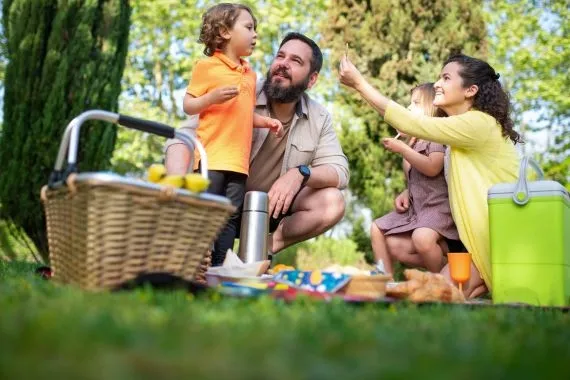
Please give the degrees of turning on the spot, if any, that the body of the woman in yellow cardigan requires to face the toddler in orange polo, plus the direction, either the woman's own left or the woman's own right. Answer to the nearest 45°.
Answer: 0° — they already face them

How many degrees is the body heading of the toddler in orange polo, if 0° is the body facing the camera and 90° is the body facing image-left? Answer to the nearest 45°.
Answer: approximately 315°

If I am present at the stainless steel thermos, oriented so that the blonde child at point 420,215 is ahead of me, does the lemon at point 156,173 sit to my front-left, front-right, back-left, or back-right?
back-right

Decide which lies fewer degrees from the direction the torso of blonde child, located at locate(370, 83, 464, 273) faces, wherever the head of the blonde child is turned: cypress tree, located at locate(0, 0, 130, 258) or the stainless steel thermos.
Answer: the stainless steel thermos

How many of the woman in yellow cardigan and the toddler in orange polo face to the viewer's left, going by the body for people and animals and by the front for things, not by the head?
1

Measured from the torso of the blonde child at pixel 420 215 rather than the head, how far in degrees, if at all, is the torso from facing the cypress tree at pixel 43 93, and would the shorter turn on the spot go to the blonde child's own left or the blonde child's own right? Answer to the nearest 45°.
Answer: approximately 90° to the blonde child's own right

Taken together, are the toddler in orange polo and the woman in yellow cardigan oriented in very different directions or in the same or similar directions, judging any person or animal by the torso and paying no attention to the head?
very different directions

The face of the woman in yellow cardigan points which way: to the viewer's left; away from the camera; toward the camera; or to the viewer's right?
to the viewer's left

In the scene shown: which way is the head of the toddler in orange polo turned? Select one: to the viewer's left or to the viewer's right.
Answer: to the viewer's right

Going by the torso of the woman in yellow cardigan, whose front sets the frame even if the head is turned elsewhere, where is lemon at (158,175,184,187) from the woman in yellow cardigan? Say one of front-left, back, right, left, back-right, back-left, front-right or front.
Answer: front-left

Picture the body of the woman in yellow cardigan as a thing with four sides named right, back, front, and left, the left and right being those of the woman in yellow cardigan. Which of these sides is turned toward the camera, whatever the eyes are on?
left

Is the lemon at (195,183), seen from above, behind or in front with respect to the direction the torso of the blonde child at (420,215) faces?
in front

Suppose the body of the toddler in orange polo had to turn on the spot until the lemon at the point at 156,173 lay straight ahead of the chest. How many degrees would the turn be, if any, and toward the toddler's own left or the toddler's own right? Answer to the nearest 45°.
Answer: approximately 45° to the toddler's own right

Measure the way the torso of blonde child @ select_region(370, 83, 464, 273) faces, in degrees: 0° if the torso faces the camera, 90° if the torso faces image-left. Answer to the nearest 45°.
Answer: approximately 45°

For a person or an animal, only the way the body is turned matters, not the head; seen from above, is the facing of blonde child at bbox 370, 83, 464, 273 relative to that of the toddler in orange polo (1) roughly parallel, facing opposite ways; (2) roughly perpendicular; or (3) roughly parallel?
roughly perpendicular

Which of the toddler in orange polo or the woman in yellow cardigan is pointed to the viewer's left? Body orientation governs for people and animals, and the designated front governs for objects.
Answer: the woman in yellow cardigan
